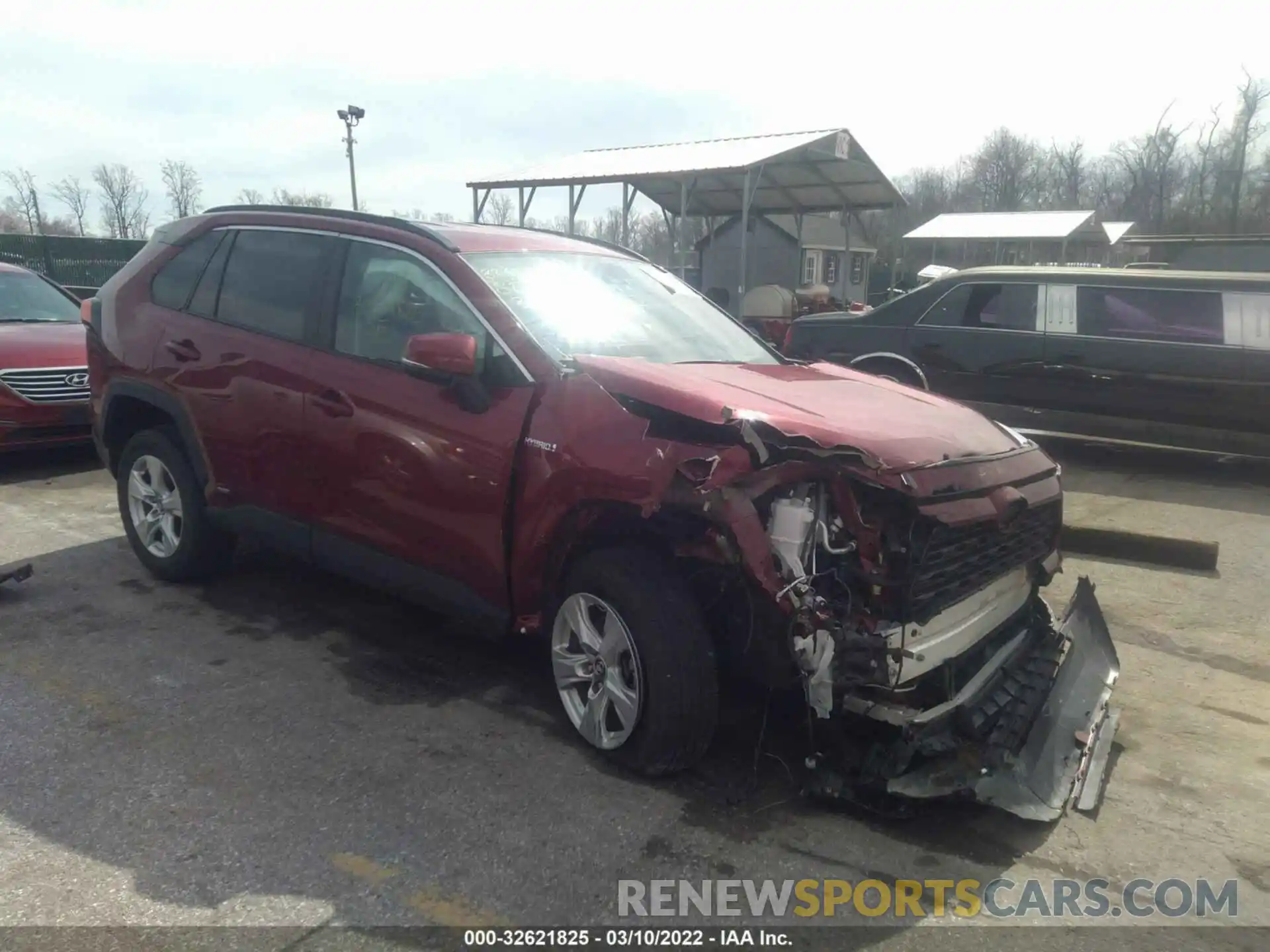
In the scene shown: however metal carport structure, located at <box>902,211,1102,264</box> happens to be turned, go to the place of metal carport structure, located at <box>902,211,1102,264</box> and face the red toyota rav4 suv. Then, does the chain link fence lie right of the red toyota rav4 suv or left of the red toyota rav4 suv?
right

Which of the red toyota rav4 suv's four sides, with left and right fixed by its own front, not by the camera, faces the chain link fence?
back

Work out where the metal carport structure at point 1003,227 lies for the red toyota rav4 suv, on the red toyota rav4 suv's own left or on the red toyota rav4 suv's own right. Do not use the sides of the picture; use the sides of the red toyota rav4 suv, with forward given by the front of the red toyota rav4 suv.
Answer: on the red toyota rav4 suv's own left

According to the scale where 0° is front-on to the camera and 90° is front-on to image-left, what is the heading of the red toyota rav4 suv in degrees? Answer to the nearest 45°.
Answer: approximately 315°

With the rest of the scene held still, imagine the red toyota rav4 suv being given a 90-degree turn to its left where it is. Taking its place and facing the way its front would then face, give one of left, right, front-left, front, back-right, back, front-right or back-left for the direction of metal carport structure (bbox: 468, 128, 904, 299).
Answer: front-left
